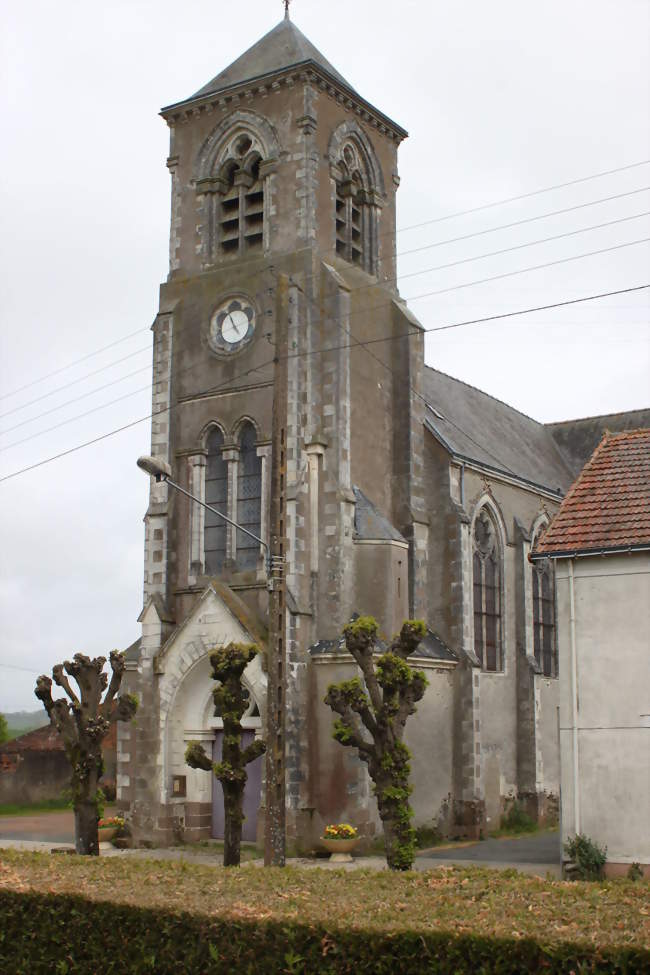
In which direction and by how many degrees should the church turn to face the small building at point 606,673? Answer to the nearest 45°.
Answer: approximately 90° to its left

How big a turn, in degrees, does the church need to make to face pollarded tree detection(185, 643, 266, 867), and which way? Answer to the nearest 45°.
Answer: approximately 45° to its left

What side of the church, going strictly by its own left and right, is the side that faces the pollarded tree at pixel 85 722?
front

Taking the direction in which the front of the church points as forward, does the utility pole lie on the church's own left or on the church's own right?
on the church's own left

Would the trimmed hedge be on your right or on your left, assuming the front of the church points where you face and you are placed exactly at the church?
on your left

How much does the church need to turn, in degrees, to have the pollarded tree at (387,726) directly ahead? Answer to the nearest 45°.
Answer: approximately 45° to its left

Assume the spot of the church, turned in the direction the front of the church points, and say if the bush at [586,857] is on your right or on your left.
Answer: on your left

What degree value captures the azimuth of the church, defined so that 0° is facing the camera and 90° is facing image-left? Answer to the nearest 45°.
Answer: approximately 45°
